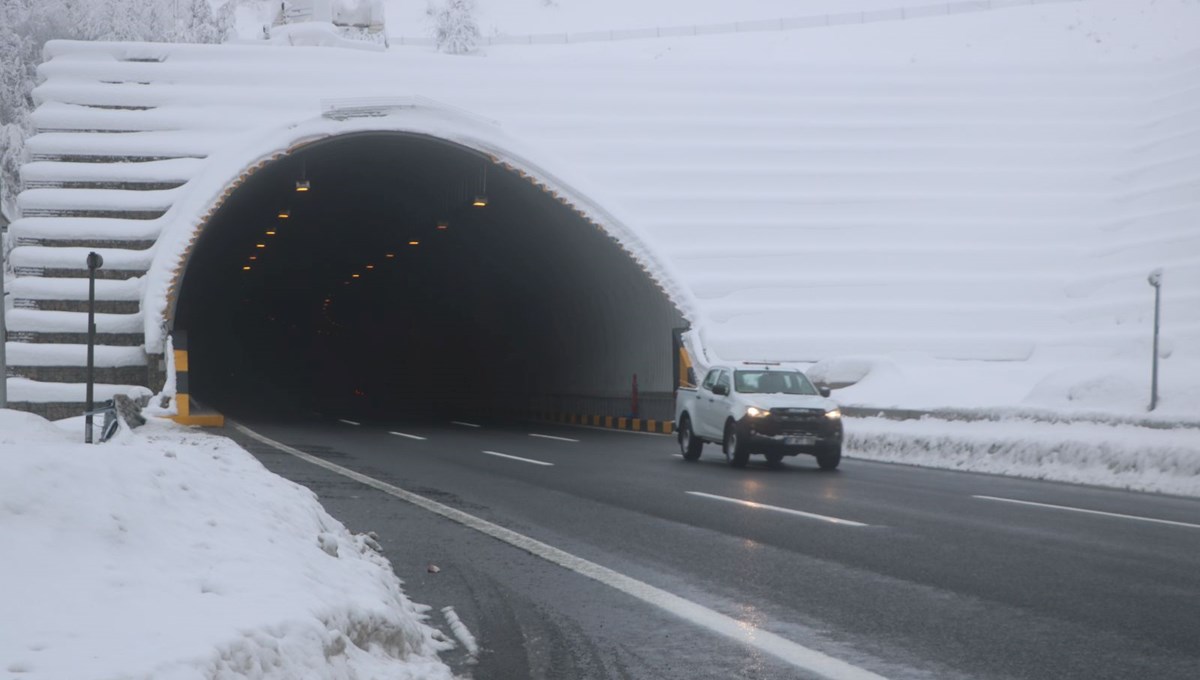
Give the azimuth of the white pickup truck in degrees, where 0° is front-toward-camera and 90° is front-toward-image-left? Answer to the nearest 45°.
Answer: approximately 315°
